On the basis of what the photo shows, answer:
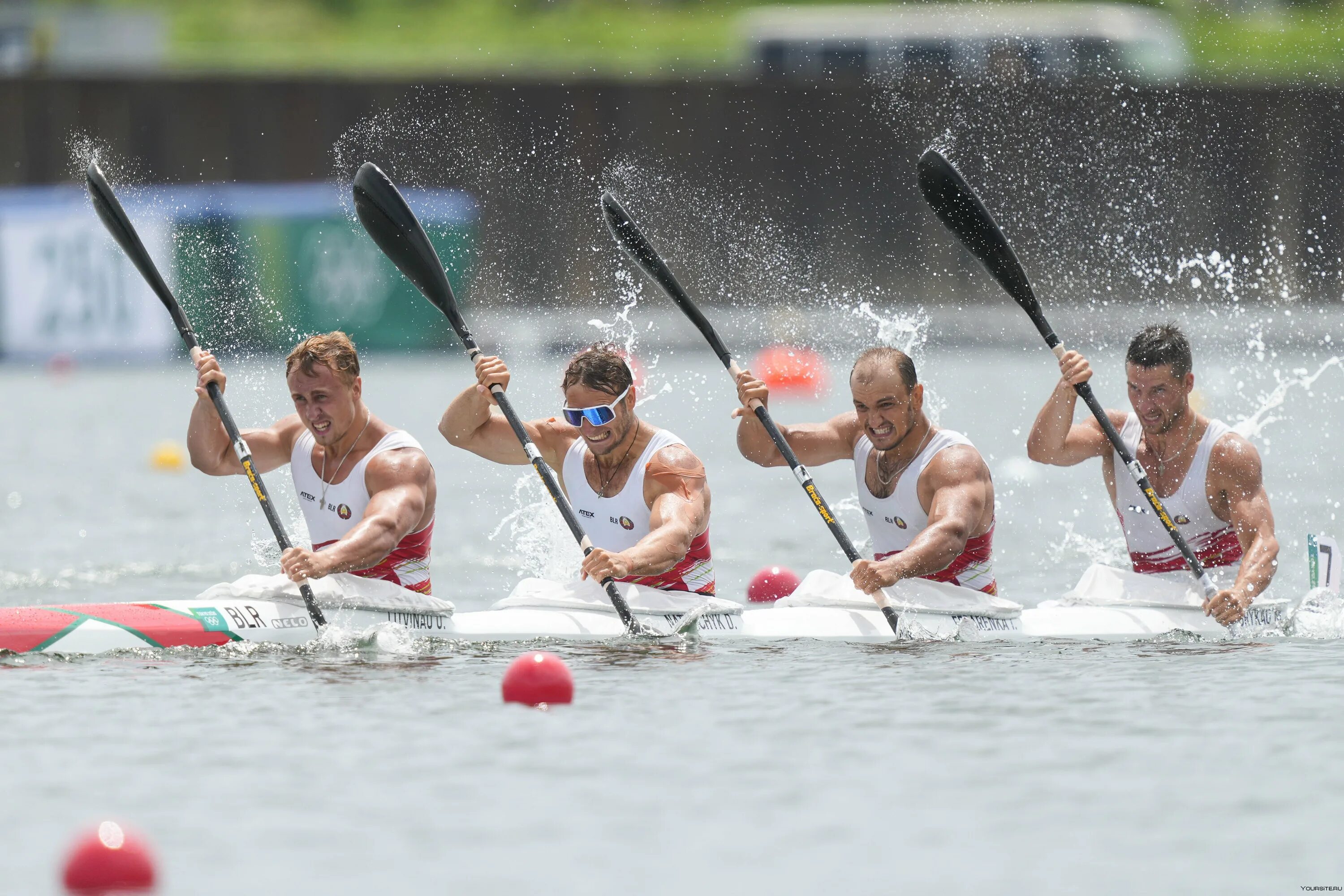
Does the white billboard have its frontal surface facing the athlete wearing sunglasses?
yes

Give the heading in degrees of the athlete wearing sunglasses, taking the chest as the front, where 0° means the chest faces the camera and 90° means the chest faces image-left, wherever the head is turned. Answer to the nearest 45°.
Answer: approximately 45°

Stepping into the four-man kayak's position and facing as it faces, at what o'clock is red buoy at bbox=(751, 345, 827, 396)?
The red buoy is roughly at 3 o'clock from the four-man kayak.

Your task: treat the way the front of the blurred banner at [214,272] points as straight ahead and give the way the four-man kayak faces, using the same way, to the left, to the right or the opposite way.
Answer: to the right

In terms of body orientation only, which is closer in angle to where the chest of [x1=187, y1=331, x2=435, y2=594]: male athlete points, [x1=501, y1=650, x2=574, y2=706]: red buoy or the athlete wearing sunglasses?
the red buoy

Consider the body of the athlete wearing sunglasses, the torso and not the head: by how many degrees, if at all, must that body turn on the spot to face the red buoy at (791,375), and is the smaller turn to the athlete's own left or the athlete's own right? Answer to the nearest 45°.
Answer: approximately 135° to the athlete's own right
